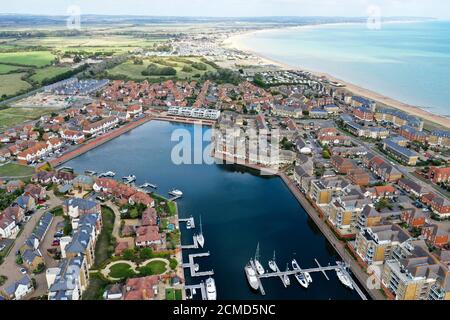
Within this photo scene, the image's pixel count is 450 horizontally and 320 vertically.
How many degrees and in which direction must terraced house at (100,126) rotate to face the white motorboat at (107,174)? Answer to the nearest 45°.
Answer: approximately 45° to its right

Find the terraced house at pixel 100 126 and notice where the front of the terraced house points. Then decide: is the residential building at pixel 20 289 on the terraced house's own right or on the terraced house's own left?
on the terraced house's own right

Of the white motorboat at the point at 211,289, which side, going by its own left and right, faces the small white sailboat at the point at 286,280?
right

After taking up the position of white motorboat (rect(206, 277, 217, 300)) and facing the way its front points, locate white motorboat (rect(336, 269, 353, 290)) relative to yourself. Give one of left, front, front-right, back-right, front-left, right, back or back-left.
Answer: right

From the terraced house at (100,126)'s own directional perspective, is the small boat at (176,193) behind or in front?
in front

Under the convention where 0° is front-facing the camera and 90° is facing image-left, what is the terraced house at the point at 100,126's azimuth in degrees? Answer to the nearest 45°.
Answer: approximately 315°

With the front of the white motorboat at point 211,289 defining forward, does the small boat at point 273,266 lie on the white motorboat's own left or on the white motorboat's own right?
on the white motorboat's own right

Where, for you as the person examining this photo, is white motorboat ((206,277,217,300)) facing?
facing away from the viewer
